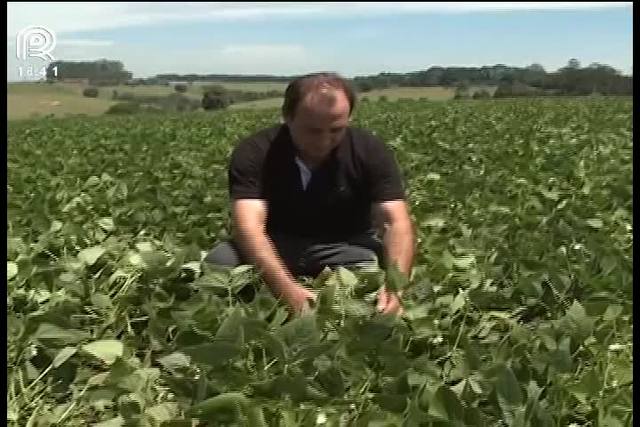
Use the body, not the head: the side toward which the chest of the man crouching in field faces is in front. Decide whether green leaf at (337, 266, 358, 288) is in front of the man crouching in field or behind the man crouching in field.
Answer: in front

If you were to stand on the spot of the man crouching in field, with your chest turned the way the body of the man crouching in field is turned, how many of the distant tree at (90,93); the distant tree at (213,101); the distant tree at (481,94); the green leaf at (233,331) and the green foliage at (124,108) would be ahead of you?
1

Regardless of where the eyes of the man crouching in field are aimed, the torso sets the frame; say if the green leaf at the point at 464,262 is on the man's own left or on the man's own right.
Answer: on the man's own left

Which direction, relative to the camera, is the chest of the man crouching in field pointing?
toward the camera

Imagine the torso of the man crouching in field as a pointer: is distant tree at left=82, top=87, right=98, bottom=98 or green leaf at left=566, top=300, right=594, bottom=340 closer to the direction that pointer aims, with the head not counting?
the green leaf

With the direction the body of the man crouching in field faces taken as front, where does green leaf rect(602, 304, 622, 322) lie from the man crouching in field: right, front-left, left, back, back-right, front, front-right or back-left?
front-left

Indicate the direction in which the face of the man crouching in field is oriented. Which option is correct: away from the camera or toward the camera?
toward the camera

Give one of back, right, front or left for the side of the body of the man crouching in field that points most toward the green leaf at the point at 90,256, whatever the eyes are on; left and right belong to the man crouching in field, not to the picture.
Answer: right

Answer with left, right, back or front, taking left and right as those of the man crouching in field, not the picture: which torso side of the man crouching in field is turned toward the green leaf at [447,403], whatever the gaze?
front

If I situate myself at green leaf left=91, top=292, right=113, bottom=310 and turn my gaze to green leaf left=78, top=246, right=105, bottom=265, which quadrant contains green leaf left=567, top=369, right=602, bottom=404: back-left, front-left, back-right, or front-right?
back-right

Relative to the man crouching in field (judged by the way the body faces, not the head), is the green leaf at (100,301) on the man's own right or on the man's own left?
on the man's own right

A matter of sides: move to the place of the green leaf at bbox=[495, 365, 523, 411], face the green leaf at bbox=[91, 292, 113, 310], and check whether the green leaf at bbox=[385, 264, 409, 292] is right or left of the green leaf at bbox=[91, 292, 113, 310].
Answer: right

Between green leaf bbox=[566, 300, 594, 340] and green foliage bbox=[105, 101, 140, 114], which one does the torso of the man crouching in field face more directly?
the green leaf

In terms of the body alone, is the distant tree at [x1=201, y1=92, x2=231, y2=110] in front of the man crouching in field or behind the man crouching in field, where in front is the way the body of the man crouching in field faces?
behind

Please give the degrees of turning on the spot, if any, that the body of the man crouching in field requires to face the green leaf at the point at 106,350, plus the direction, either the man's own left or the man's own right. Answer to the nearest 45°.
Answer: approximately 45° to the man's own right
